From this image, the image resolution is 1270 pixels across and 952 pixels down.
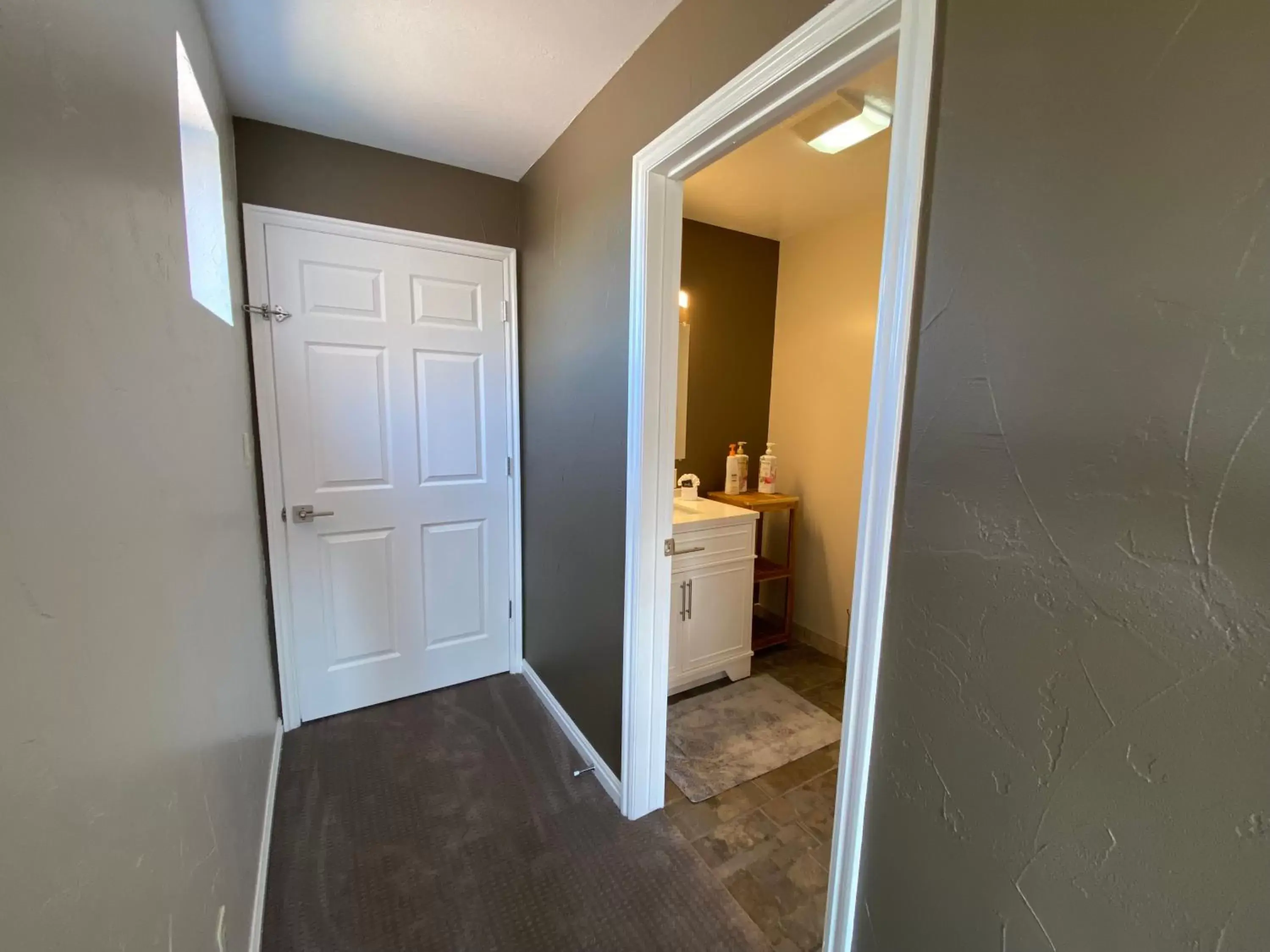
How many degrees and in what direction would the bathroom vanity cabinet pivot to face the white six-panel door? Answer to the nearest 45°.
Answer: approximately 135° to its right

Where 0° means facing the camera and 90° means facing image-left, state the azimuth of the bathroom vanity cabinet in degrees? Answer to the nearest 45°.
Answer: approximately 315°
